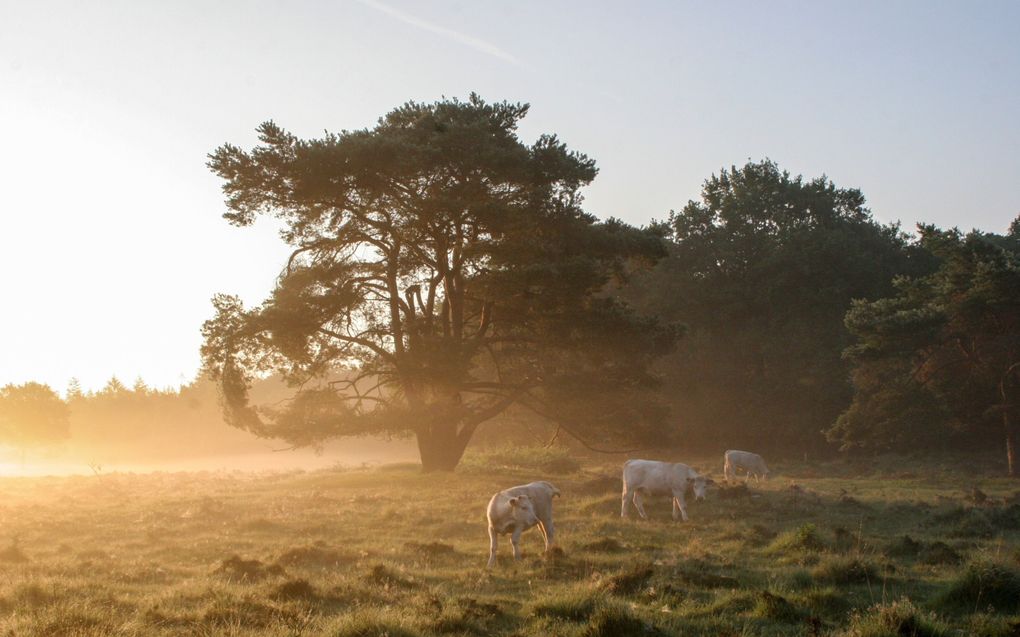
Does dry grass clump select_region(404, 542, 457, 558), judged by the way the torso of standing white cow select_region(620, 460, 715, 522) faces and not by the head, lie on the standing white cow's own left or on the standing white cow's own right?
on the standing white cow's own right

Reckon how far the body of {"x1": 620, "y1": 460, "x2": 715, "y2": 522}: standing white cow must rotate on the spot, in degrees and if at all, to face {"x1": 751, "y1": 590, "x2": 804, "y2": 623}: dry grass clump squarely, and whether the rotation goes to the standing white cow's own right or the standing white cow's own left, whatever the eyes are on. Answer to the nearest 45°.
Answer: approximately 90° to the standing white cow's own right

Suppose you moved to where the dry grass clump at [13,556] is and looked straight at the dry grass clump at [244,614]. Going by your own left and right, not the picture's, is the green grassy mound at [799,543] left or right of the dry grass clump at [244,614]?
left

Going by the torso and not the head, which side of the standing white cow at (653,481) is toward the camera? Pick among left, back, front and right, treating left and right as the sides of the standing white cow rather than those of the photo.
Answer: right

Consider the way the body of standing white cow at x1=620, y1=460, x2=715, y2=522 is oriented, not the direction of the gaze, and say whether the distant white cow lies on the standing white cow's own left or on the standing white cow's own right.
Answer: on the standing white cow's own left

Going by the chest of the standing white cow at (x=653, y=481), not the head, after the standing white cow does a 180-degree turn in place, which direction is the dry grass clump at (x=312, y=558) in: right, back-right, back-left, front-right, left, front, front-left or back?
front-left

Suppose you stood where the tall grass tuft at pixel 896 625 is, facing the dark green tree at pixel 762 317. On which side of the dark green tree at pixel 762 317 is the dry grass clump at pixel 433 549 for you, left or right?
left

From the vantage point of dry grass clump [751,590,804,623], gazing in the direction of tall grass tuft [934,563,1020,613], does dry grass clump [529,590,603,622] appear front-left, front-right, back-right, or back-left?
back-left

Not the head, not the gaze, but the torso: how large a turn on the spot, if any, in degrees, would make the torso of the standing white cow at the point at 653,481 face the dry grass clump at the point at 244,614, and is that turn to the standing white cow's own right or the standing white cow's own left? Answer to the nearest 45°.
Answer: approximately 90° to the standing white cow's own right

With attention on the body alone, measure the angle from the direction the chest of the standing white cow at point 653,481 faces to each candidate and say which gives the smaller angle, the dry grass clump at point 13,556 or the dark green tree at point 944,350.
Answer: the dark green tree

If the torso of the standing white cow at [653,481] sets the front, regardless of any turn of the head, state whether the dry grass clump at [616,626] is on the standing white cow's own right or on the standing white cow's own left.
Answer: on the standing white cow's own right

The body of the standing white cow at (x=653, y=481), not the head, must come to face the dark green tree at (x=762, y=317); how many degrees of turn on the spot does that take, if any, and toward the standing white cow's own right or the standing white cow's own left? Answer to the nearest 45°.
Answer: approximately 90° to the standing white cow's own left
